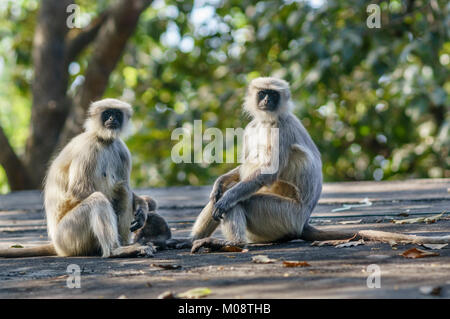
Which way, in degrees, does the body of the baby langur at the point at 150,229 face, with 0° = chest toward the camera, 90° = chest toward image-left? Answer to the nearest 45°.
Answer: approximately 90°

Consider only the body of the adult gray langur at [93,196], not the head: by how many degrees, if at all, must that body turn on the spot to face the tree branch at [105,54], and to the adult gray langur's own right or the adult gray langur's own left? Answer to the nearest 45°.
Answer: approximately 135° to the adult gray langur's own left

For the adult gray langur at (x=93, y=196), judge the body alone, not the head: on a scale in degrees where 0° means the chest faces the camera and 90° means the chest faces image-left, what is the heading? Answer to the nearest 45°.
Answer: approximately 315°

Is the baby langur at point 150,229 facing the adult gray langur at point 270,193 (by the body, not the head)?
no

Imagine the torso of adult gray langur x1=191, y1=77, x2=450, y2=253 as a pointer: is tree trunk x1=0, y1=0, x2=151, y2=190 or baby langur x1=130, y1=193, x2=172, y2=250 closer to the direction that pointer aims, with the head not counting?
the baby langur

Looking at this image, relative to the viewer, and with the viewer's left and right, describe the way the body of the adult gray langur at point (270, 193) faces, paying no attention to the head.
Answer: facing the viewer and to the left of the viewer

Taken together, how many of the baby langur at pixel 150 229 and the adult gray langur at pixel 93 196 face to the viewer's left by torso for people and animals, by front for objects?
1

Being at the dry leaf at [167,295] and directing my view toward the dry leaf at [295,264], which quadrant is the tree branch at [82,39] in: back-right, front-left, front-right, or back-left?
front-left

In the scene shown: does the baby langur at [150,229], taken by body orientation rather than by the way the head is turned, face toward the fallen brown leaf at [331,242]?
no

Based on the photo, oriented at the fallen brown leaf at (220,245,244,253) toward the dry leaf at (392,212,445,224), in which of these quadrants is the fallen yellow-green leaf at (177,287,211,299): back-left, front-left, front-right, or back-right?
back-right

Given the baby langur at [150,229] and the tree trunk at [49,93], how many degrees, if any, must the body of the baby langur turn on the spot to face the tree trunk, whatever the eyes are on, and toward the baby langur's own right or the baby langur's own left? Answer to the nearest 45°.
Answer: approximately 90° to the baby langur's own right

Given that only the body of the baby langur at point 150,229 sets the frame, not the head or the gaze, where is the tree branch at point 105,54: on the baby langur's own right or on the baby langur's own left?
on the baby langur's own right

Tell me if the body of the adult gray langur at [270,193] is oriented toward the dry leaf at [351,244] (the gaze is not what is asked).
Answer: no

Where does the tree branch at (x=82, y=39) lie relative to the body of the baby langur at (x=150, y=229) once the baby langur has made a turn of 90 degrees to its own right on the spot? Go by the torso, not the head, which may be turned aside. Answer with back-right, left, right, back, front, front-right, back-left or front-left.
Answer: front
